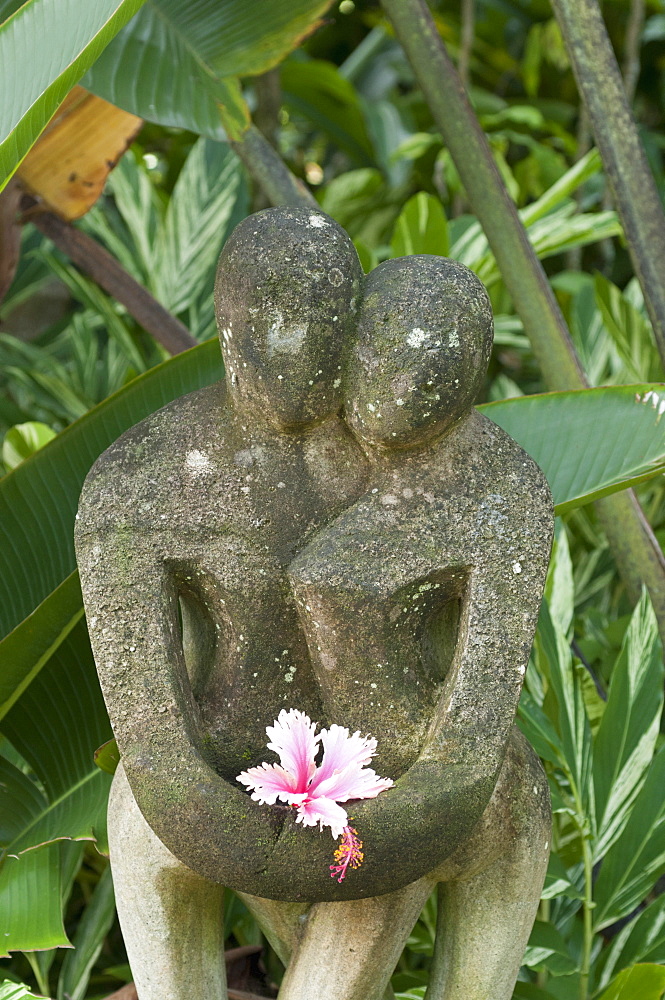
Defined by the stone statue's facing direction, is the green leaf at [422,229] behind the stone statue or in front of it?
behind

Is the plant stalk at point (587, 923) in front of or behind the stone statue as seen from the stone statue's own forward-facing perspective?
behind

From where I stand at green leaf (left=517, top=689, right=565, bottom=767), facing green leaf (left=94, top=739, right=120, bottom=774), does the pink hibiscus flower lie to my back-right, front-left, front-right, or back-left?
front-left

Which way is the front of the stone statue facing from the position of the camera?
facing the viewer
